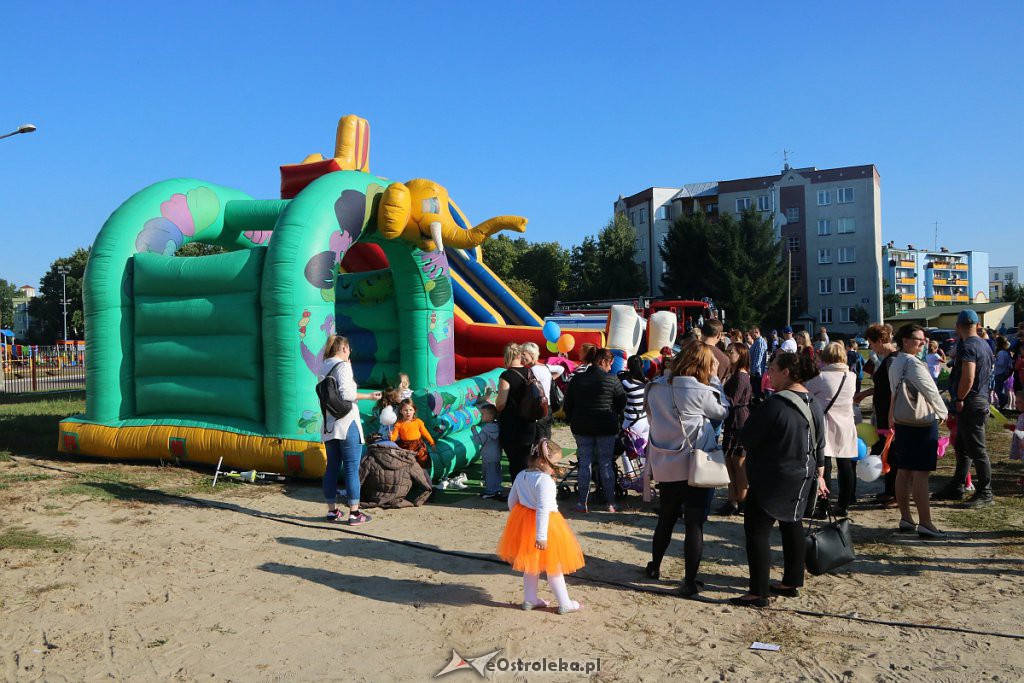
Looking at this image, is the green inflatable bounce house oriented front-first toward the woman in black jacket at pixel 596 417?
yes

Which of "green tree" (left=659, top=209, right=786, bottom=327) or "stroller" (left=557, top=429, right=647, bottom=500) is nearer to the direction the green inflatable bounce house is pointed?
the stroller

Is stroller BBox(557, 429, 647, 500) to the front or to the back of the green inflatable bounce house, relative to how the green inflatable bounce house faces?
to the front

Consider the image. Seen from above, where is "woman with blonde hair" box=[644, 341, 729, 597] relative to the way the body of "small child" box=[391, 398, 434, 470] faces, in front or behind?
in front

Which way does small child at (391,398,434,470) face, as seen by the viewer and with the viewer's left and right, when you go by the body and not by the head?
facing the viewer and to the right of the viewer

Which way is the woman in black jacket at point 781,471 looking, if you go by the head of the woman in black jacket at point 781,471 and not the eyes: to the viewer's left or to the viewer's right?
to the viewer's left

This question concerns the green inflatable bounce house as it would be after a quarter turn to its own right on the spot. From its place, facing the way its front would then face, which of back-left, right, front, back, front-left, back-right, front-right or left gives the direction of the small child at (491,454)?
left

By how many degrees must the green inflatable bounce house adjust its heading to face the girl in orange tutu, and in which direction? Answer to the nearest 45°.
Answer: approximately 45° to its right

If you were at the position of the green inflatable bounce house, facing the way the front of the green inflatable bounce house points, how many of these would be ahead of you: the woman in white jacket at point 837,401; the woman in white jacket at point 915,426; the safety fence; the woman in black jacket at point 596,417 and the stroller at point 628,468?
4

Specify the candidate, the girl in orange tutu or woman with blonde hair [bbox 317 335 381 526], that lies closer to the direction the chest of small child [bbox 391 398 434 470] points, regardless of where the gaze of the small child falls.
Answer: the girl in orange tutu

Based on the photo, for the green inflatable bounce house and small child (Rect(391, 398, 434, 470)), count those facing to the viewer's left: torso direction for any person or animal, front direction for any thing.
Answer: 0
